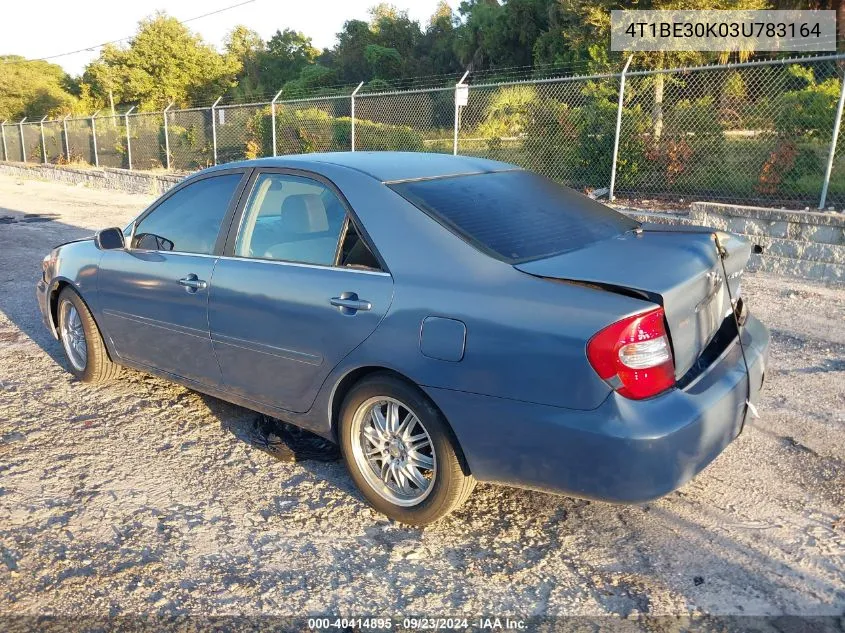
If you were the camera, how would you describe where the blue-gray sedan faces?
facing away from the viewer and to the left of the viewer

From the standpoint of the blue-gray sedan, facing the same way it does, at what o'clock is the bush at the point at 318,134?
The bush is roughly at 1 o'clock from the blue-gray sedan.

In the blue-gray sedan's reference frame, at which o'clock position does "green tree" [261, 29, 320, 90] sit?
The green tree is roughly at 1 o'clock from the blue-gray sedan.

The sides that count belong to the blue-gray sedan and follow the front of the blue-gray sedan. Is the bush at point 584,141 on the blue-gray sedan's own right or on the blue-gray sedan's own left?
on the blue-gray sedan's own right

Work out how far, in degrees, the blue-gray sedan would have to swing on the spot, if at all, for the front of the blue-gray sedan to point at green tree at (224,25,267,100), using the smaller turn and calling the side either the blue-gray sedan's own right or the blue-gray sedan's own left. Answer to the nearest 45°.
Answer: approximately 45° to the blue-gray sedan's own right
